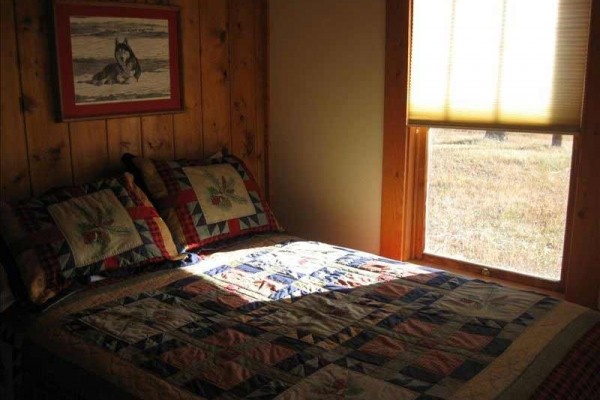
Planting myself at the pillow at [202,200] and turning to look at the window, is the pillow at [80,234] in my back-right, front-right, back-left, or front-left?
back-right

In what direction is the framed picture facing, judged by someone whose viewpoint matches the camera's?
facing the viewer and to the right of the viewer
